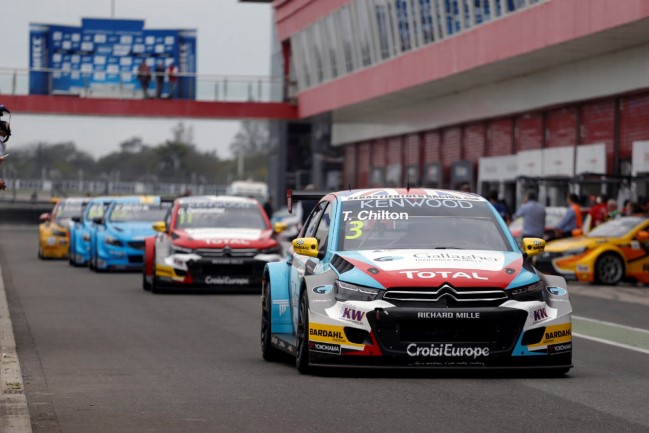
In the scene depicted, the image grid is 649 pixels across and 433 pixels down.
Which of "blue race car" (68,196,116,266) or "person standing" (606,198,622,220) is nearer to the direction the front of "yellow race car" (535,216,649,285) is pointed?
the blue race car

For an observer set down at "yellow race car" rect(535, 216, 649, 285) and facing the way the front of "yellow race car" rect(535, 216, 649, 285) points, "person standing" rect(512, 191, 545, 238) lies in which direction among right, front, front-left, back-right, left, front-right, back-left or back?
front-right

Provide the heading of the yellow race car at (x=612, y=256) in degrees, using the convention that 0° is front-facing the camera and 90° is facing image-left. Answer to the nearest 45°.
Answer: approximately 45°

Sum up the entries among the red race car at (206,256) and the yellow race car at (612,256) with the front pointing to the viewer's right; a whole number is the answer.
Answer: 0

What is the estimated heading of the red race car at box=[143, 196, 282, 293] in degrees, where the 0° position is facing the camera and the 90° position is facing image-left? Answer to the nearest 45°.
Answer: approximately 0°

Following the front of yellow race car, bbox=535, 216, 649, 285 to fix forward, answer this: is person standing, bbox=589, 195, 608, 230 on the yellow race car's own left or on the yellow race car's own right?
on the yellow race car's own right

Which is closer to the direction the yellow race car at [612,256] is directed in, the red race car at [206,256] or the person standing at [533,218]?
the red race car

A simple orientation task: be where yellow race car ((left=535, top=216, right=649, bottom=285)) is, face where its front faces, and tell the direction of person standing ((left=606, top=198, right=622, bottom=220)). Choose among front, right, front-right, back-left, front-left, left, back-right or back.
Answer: back-right
